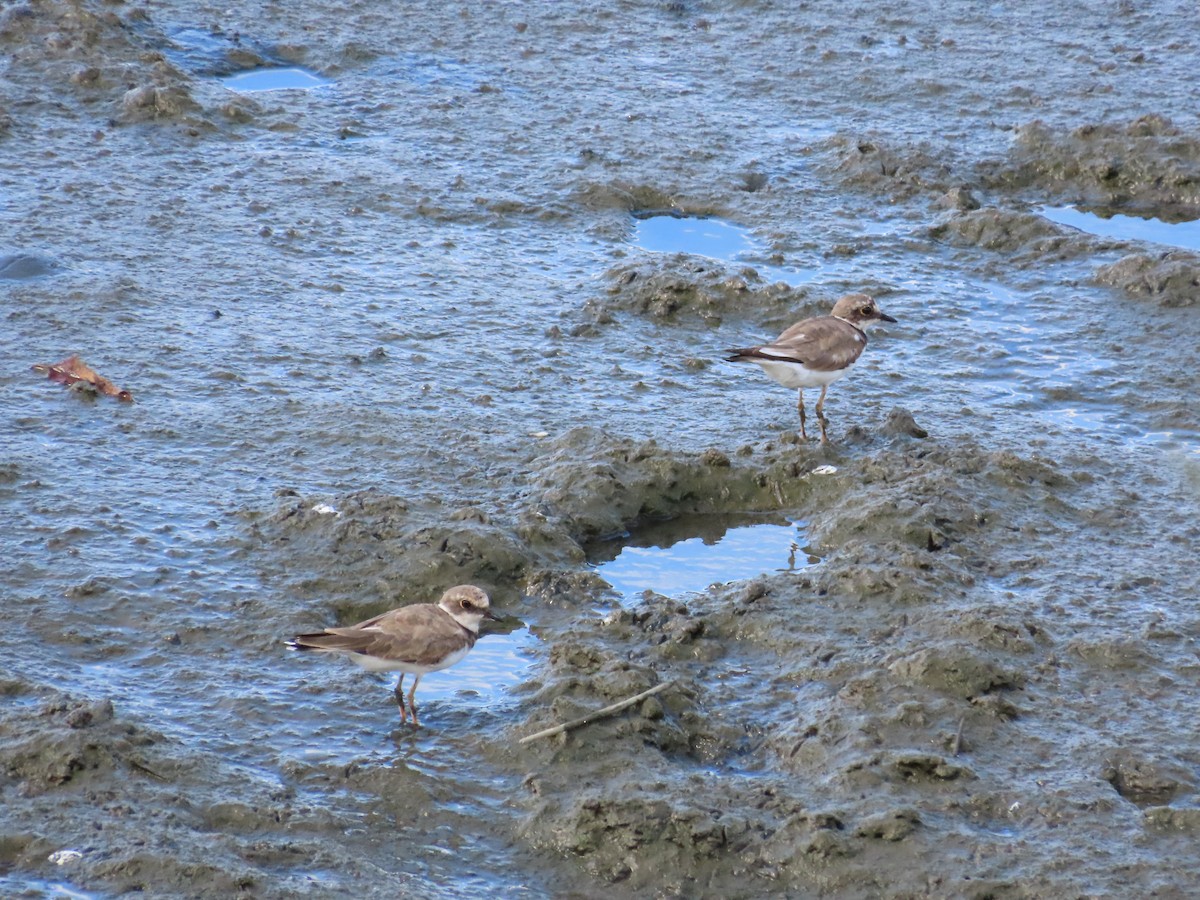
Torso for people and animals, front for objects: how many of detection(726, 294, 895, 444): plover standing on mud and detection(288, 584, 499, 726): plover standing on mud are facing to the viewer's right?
2

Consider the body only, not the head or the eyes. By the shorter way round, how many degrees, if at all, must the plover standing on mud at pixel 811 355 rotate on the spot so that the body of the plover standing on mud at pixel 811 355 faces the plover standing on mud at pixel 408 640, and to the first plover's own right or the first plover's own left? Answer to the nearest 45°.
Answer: approximately 135° to the first plover's own right

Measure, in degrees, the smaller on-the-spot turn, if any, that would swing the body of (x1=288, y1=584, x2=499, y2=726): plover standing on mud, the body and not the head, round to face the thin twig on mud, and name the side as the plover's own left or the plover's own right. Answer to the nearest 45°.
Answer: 0° — it already faces it

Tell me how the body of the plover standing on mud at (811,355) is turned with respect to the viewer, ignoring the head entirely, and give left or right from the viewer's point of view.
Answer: facing to the right of the viewer

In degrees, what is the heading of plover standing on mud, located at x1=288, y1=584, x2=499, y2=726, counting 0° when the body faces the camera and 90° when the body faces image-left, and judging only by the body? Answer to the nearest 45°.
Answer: approximately 270°

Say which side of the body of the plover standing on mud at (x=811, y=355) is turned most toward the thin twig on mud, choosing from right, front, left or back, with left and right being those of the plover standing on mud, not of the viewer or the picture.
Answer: right
